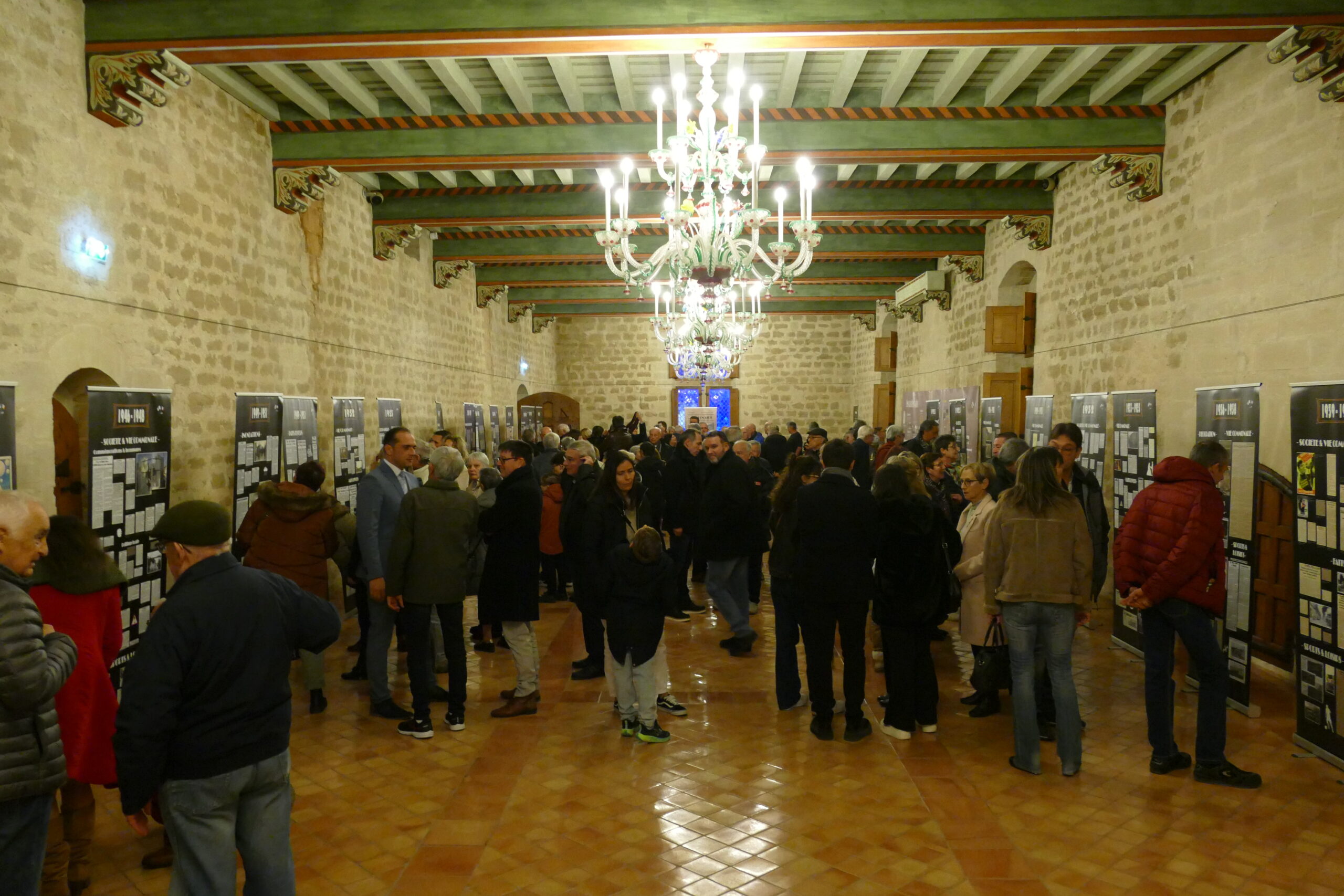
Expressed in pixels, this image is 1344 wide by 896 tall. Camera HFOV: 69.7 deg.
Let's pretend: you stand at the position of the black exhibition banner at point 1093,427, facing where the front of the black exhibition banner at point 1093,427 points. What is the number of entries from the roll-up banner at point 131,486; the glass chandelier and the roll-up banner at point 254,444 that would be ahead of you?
3

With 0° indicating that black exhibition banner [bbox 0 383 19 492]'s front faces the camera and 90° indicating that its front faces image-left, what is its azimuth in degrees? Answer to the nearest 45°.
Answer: approximately 315°

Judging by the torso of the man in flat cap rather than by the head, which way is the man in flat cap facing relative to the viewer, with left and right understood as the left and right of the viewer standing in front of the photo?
facing away from the viewer and to the left of the viewer

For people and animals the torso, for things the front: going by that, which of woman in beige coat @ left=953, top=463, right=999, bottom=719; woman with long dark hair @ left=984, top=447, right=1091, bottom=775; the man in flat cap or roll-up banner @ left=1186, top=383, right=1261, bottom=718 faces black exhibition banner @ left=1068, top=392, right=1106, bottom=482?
the woman with long dark hair

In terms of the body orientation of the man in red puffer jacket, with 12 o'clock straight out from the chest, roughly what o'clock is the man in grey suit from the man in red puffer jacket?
The man in grey suit is roughly at 7 o'clock from the man in red puffer jacket.

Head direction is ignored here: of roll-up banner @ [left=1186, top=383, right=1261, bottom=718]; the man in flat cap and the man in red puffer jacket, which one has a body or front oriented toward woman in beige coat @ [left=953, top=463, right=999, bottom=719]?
the roll-up banner

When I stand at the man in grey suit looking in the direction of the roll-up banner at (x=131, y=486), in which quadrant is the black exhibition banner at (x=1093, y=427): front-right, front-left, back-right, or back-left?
back-right

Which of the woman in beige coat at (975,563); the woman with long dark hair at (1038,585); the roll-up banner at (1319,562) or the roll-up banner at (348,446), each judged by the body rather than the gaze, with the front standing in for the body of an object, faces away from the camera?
the woman with long dark hair

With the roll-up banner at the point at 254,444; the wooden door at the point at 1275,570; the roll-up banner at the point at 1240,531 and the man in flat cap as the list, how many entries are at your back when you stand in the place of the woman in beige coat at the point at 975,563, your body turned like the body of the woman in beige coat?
2

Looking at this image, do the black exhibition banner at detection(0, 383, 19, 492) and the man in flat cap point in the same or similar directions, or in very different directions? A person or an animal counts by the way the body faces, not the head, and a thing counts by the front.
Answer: very different directions

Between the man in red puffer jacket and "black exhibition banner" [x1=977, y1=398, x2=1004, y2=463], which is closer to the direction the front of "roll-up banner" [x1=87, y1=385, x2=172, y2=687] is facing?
the man in red puffer jacket

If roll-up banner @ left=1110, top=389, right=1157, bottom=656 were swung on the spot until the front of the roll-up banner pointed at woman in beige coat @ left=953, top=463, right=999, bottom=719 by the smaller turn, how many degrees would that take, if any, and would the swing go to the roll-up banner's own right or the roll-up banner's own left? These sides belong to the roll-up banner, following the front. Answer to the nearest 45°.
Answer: approximately 45° to the roll-up banner's own left

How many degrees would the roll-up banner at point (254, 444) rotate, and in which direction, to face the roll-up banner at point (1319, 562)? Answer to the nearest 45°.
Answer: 0° — it already faces it

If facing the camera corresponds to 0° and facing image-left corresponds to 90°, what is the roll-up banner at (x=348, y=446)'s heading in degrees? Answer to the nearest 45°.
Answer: approximately 315°

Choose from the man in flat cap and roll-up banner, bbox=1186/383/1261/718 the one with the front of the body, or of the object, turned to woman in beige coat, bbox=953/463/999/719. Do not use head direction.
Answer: the roll-up banner

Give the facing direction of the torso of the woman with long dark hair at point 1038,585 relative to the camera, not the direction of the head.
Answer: away from the camera

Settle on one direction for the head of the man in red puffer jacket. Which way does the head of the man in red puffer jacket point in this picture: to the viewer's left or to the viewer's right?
to the viewer's right
